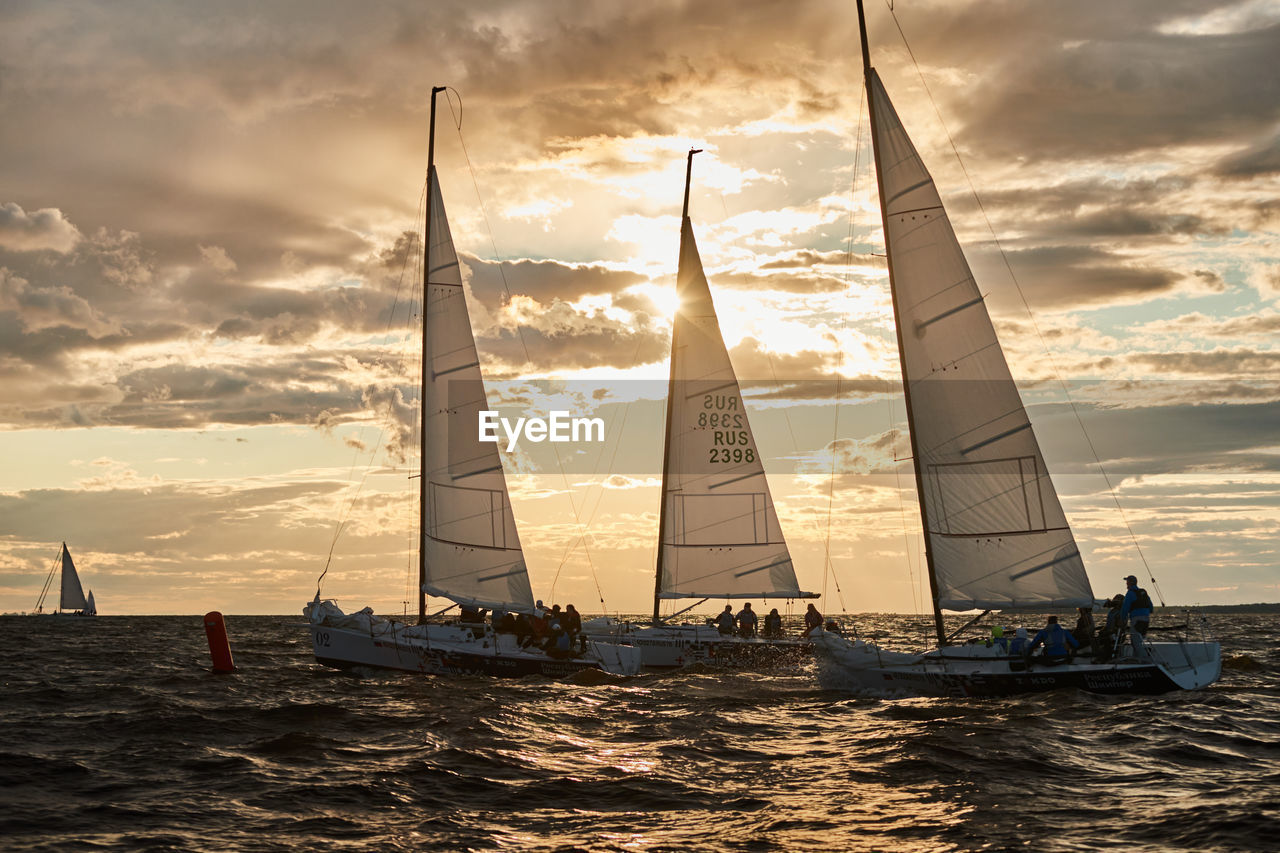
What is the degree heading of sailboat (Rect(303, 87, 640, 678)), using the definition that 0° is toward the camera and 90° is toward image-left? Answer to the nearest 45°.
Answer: approximately 90°

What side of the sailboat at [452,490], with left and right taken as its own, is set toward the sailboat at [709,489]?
back

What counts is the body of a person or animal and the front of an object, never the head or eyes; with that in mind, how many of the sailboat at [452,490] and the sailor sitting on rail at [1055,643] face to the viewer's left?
1

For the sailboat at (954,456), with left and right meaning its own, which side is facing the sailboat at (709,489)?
front

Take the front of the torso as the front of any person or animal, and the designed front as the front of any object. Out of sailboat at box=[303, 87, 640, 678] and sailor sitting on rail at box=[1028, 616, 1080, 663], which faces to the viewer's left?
the sailboat

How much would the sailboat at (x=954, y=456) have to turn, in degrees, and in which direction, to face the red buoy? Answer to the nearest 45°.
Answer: approximately 45° to its left

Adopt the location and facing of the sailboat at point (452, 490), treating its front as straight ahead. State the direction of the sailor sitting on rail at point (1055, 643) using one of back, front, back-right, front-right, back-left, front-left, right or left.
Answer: back-left

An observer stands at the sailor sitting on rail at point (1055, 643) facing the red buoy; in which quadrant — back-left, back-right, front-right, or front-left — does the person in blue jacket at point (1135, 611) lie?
back-right

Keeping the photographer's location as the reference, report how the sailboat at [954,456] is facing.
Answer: facing away from the viewer and to the left of the viewer

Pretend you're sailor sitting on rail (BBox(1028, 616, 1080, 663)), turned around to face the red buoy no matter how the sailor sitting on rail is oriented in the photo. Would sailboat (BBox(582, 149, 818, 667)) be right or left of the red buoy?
right

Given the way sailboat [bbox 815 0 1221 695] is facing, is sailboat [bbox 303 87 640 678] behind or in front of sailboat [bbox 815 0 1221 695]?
in front
